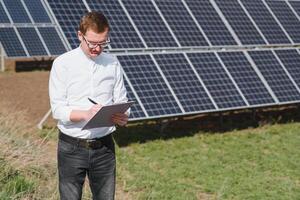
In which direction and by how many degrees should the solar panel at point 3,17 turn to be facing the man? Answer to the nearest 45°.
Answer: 0° — it already faces them

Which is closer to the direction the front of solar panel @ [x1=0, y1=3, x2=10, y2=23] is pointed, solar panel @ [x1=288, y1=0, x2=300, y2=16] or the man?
the man

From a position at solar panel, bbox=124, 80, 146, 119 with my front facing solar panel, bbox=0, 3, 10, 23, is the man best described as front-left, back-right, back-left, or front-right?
back-left

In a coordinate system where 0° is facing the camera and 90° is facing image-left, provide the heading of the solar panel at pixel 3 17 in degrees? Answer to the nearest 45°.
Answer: approximately 0°

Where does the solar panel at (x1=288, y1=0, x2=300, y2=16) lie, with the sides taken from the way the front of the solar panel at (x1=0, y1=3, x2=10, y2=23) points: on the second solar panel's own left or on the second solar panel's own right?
on the second solar panel's own left

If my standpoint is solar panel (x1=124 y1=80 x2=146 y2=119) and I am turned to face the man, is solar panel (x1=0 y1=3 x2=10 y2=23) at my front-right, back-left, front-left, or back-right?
back-right
